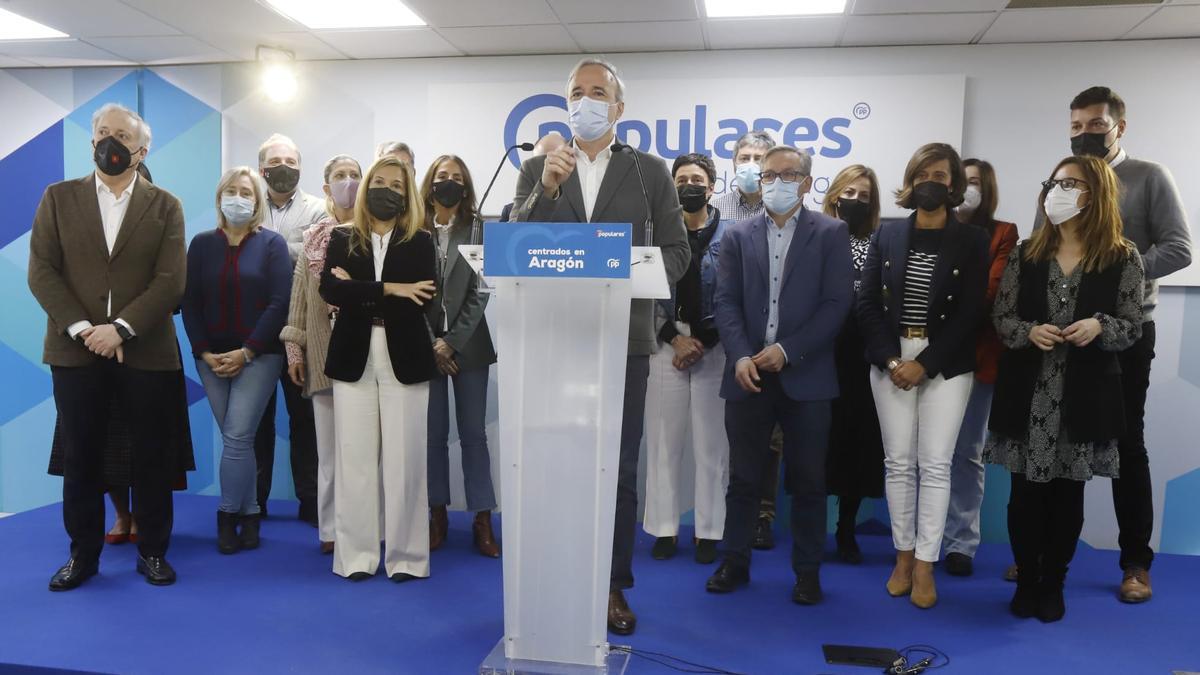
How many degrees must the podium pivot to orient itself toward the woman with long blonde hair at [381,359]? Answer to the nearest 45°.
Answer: approximately 135° to its right

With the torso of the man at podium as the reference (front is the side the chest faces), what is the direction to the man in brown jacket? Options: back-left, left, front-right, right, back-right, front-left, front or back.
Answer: right

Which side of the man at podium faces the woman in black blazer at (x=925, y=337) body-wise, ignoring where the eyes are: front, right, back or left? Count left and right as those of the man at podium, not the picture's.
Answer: left

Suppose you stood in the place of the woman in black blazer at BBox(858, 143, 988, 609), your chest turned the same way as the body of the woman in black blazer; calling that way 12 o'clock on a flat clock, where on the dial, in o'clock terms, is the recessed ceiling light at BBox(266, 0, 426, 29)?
The recessed ceiling light is roughly at 3 o'clock from the woman in black blazer.

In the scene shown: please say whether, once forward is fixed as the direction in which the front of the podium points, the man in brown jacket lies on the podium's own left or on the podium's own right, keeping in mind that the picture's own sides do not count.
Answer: on the podium's own right

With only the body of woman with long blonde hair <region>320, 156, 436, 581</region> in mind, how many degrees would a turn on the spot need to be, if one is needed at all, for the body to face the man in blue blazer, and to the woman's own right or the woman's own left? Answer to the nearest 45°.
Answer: approximately 90° to the woman's own left

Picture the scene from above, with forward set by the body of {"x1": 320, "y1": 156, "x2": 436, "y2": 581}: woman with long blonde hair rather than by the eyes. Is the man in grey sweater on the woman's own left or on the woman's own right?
on the woman's own left

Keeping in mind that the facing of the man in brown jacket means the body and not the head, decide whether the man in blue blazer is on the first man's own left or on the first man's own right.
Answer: on the first man's own left

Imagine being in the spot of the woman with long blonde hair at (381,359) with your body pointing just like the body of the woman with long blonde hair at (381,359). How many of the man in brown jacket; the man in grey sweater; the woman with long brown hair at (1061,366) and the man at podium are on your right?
1
